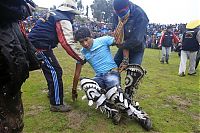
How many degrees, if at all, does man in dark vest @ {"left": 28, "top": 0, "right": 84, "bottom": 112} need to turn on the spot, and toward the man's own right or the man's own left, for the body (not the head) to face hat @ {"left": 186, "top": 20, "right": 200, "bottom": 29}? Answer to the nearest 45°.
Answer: approximately 45° to the man's own left

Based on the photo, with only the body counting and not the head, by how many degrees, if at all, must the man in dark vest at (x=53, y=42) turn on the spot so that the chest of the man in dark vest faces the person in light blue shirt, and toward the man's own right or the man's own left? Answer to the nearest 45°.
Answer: approximately 45° to the man's own right

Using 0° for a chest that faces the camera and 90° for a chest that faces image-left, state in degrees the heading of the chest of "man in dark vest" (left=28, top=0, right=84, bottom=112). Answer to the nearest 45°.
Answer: approximately 270°
